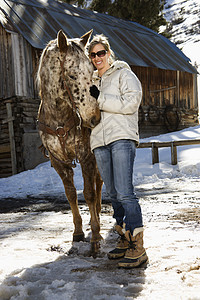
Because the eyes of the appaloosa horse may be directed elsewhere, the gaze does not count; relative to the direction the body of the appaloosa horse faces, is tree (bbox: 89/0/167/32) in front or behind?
behind

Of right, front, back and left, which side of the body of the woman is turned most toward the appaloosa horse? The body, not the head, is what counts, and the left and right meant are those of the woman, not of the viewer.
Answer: right

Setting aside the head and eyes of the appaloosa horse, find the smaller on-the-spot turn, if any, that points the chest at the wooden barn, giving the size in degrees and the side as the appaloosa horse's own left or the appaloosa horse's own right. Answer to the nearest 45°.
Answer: approximately 180°

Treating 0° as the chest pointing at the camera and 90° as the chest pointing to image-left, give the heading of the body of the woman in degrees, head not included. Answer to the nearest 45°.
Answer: approximately 45°

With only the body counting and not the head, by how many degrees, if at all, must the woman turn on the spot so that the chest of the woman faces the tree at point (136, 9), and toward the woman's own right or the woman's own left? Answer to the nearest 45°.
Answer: approximately 135° to the woman's own right

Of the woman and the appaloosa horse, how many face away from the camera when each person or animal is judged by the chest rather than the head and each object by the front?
0

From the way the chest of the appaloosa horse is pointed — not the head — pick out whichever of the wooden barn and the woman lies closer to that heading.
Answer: the woman

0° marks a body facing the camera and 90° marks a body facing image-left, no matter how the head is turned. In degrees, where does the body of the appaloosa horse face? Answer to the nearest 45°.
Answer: approximately 0°
